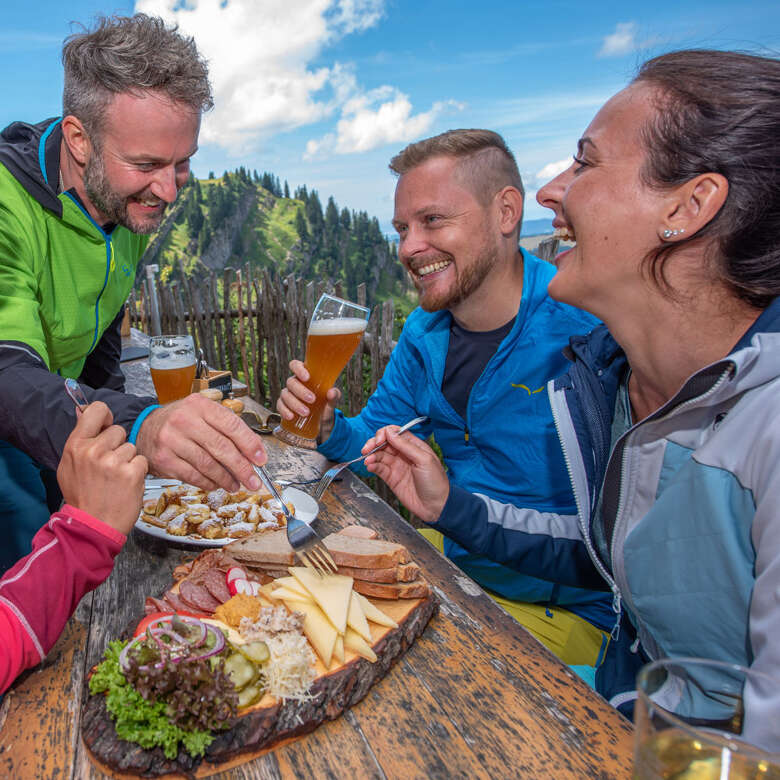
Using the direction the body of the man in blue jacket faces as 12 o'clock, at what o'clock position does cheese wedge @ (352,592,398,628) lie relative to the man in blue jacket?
The cheese wedge is roughly at 11 o'clock from the man in blue jacket.

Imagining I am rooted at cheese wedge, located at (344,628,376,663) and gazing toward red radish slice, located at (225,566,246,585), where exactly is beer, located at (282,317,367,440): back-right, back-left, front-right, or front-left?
front-right

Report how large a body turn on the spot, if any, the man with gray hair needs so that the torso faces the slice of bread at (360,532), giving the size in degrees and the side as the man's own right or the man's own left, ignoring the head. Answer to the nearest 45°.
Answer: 0° — they already face it

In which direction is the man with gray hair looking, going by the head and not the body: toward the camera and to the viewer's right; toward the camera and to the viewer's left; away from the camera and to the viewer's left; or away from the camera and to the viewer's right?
toward the camera and to the viewer's right

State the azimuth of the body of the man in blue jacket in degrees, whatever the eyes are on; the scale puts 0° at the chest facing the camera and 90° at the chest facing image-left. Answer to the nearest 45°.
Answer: approximately 45°

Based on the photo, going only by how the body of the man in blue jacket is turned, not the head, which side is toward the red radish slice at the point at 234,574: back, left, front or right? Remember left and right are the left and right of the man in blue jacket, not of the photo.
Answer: front

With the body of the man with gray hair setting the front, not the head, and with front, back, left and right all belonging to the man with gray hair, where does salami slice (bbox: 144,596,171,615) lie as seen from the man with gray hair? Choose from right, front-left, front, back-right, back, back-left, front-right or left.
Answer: front-right

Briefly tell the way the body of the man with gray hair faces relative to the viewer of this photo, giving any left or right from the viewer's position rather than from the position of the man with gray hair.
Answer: facing the viewer and to the right of the viewer

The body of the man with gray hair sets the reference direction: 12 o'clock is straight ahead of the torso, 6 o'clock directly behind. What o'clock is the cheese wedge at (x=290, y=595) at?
The cheese wedge is roughly at 1 o'clock from the man with gray hair.

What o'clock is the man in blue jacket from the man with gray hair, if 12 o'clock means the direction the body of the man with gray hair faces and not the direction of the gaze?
The man in blue jacket is roughly at 11 o'clock from the man with gray hair.

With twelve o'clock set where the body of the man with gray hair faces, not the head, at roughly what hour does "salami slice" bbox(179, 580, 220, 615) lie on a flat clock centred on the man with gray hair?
The salami slice is roughly at 1 o'clock from the man with gray hair.

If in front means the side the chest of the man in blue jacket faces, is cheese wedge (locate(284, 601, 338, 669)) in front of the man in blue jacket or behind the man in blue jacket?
in front

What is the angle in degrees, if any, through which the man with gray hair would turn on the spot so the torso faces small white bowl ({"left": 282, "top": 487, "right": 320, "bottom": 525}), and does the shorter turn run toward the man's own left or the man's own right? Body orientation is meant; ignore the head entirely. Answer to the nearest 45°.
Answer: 0° — they already face it

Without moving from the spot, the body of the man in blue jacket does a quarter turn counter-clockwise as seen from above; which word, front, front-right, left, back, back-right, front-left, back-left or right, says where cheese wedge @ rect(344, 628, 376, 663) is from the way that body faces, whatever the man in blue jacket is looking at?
front-right

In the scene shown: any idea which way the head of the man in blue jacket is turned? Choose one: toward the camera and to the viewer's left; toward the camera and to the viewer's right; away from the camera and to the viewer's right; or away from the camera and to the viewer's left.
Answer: toward the camera and to the viewer's left

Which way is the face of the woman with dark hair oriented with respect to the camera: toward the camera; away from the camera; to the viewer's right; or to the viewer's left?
to the viewer's left

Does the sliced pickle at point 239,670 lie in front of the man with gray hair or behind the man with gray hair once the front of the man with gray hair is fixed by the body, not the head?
in front
